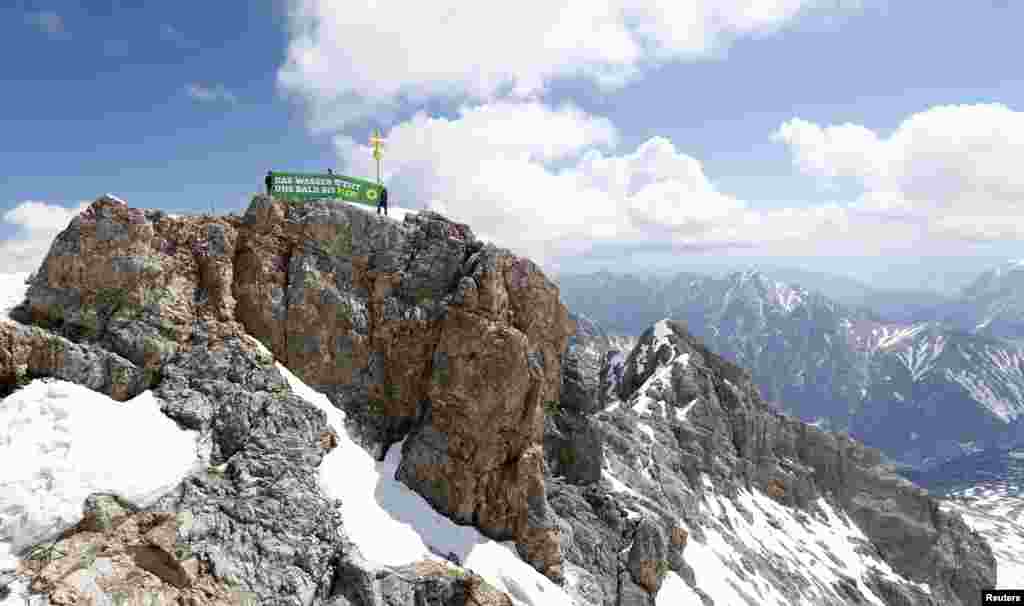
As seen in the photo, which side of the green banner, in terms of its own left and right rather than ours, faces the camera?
front

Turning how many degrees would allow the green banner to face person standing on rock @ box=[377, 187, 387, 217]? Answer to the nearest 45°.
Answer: approximately 90° to its left
